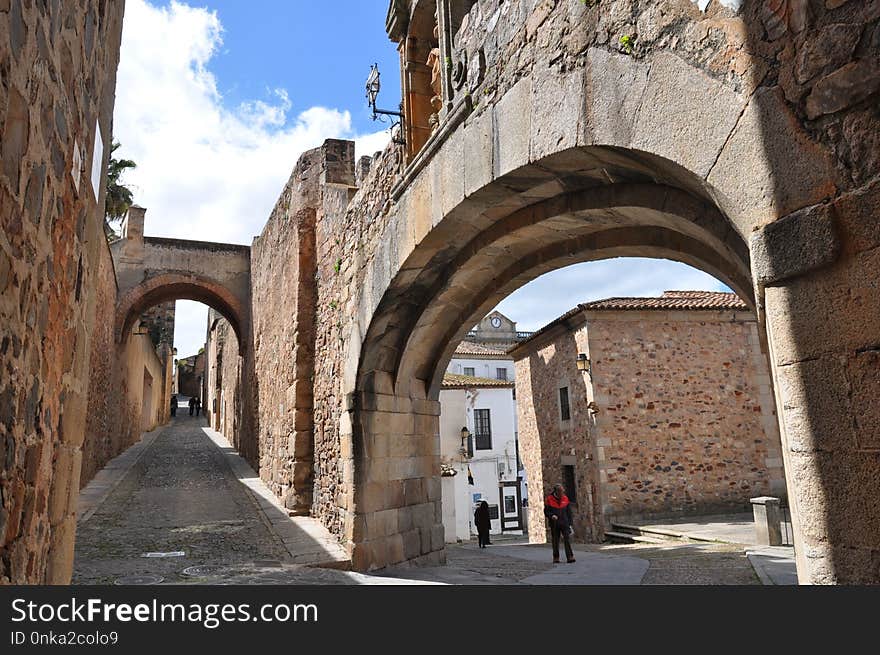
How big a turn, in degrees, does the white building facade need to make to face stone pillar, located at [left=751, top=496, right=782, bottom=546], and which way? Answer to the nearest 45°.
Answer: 0° — it already faces it

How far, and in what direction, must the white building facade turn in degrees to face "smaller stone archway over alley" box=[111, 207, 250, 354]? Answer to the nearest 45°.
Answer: approximately 45° to its right

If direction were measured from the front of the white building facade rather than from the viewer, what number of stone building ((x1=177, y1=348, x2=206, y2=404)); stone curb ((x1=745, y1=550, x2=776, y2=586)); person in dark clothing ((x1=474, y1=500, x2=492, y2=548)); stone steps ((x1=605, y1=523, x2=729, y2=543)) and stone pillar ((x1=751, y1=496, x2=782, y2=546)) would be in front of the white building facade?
4

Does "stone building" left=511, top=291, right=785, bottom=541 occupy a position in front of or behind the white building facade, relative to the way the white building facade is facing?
in front

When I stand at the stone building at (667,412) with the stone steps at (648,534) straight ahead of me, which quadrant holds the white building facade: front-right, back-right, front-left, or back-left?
back-right

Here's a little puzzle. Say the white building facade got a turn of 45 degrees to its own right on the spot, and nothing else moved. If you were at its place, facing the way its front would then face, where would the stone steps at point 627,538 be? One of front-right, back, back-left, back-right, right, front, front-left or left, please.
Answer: front-left

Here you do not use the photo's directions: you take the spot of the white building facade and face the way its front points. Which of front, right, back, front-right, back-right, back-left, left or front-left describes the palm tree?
front-right

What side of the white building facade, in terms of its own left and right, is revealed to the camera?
front

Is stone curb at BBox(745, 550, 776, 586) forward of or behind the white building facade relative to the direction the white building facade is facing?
forward

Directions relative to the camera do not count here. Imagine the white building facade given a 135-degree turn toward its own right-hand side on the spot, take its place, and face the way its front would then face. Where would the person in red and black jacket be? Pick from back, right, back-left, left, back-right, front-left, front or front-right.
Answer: back-left

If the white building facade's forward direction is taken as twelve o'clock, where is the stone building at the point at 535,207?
The stone building is roughly at 12 o'clock from the white building facade.

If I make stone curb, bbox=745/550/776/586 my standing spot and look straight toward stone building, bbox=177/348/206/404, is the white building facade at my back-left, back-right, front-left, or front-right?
front-right

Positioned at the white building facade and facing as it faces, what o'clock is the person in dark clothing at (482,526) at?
The person in dark clothing is roughly at 12 o'clock from the white building facade.
